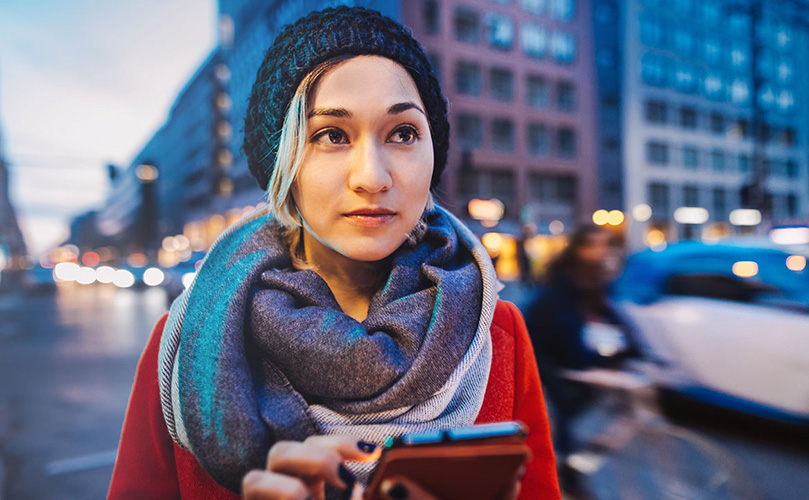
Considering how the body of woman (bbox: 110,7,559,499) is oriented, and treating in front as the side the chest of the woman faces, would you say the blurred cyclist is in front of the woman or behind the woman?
behind

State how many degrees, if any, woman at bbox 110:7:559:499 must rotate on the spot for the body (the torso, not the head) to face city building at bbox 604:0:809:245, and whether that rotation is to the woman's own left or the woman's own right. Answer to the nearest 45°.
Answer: approximately 135° to the woman's own left

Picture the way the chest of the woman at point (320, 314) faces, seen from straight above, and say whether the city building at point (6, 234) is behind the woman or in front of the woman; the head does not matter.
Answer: behind

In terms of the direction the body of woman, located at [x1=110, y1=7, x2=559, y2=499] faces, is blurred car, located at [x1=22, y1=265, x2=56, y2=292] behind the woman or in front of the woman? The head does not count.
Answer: behind

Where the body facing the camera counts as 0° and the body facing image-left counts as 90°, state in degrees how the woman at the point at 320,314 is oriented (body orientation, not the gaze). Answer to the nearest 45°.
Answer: approximately 0°

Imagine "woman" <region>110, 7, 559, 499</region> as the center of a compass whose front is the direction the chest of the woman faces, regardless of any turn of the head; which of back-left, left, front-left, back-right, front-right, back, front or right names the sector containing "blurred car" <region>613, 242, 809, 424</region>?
back-left
